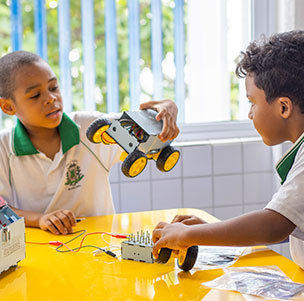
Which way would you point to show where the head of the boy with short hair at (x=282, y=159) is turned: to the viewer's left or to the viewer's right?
to the viewer's left

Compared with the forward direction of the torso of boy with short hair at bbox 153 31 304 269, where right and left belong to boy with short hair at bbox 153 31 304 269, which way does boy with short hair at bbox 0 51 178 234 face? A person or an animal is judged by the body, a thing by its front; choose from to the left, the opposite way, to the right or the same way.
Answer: to the left

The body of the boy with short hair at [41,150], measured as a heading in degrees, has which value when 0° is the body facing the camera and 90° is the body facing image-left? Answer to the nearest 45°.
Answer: approximately 0°

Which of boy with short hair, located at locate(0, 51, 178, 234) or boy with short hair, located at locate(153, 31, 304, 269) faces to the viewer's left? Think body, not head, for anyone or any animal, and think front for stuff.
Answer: boy with short hair, located at locate(153, 31, 304, 269)

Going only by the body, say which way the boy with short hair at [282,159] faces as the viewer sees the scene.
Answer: to the viewer's left

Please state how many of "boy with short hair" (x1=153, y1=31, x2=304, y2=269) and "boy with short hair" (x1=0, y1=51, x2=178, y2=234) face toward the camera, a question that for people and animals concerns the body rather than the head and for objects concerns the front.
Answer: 1
